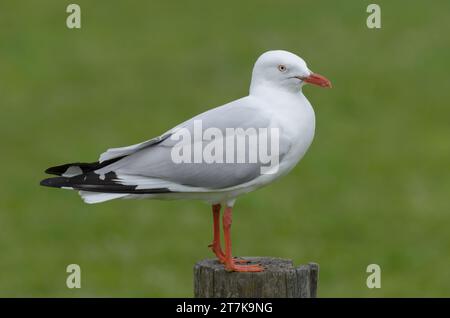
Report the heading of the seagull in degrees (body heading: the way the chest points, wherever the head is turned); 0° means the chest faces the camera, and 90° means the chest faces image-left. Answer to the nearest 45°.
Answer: approximately 270°
